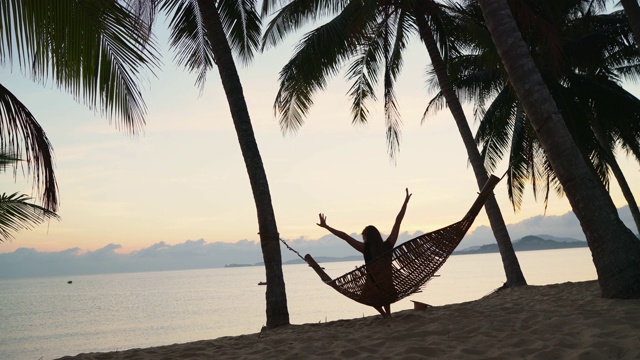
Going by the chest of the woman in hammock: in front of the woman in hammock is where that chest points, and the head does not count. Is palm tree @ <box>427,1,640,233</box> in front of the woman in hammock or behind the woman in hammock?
in front

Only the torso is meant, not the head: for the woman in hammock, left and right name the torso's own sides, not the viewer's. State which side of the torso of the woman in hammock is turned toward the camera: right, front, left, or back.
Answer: back

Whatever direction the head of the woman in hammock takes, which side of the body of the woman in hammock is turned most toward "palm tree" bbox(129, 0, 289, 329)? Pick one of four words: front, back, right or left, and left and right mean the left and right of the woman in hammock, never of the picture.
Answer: left
